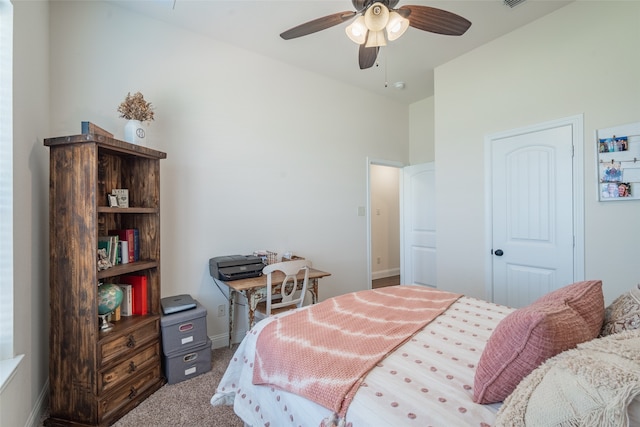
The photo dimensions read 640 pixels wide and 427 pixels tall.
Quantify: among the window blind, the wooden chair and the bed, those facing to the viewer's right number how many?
1

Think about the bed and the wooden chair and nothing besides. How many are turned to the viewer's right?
0

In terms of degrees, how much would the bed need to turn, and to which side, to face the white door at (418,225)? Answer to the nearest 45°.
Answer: approximately 45° to its right

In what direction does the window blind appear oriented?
to the viewer's right

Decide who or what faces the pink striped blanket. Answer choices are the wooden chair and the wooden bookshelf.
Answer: the wooden bookshelf

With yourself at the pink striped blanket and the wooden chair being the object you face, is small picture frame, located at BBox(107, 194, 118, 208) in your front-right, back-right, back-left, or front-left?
front-left

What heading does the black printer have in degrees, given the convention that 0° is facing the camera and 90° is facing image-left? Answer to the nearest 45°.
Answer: approximately 315°

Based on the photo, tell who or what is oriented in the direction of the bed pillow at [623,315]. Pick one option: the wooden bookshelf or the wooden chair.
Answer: the wooden bookshelf

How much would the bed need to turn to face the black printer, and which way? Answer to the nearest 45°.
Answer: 0° — it already faces it

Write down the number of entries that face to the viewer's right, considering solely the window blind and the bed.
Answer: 1

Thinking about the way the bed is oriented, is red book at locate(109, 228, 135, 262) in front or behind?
in front

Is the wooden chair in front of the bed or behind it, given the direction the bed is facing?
in front

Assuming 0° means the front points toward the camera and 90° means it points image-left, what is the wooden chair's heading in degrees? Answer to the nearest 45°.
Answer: approximately 135°

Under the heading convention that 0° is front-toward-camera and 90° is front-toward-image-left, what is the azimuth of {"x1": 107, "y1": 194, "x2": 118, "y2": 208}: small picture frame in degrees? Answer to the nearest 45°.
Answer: approximately 315°

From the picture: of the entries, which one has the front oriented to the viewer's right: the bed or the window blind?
the window blind
